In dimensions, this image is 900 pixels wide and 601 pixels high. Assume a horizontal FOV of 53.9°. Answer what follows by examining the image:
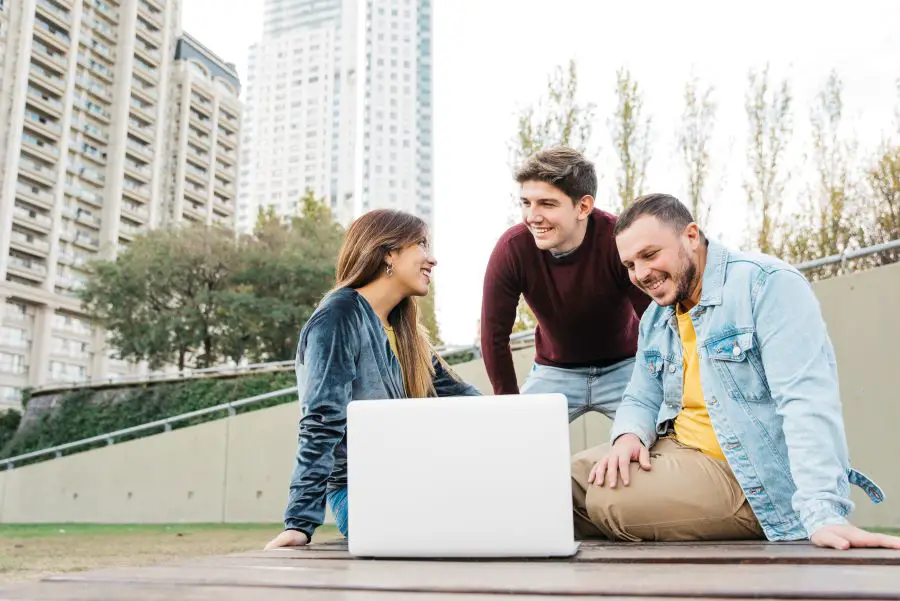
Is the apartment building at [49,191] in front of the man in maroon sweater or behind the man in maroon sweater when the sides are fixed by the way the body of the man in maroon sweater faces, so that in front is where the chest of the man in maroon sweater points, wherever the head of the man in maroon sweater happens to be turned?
behind

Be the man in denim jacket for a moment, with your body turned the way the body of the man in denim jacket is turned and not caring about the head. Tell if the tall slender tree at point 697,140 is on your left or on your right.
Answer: on your right

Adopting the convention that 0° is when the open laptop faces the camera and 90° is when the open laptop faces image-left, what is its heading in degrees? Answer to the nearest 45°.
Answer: approximately 180°

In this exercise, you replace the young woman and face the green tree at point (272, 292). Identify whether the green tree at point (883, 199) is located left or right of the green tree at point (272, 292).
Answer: right

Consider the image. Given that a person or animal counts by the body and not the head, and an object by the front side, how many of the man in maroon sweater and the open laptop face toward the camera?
1

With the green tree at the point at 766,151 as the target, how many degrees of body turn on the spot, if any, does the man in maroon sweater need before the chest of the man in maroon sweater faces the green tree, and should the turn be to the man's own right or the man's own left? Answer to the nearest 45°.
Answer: approximately 180°

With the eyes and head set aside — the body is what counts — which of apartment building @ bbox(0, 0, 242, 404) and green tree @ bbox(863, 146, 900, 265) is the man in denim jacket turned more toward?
the apartment building

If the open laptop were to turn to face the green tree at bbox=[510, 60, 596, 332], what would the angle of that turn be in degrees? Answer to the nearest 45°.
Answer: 0° — it already faces it

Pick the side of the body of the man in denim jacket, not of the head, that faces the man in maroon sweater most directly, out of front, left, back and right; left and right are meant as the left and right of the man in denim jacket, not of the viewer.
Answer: right

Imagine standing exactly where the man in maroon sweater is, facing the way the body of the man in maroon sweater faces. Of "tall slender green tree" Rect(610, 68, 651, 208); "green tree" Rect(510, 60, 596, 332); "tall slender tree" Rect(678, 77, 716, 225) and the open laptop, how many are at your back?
3

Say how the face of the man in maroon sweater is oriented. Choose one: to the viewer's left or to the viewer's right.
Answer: to the viewer's left
